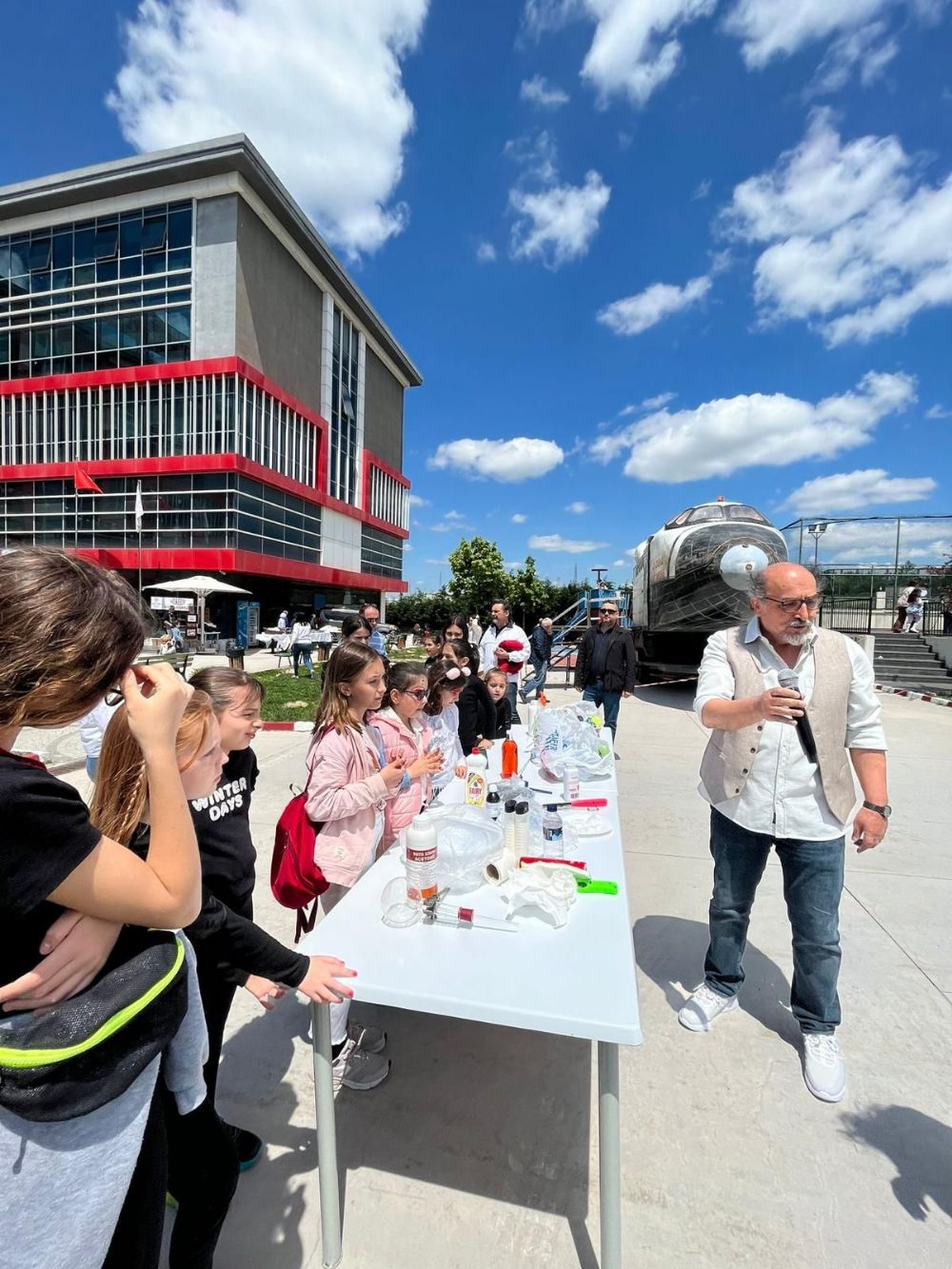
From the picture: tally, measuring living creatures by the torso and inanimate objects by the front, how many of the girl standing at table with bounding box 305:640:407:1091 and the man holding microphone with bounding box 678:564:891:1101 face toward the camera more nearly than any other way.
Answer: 1

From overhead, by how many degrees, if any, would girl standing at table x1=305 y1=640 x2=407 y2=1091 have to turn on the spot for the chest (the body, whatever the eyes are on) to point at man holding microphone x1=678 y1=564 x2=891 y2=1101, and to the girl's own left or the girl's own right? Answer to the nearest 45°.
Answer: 0° — they already face them

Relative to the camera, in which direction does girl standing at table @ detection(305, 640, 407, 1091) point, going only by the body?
to the viewer's right

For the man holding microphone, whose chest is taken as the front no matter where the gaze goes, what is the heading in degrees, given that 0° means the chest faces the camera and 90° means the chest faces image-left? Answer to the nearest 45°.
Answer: approximately 0°

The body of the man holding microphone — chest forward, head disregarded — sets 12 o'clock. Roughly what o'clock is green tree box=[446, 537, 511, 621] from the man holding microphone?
The green tree is roughly at 5 o'clock from the man holding microphone.

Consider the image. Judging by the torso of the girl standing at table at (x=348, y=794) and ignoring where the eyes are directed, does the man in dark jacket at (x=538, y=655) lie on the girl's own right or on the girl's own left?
on the girl's own left
